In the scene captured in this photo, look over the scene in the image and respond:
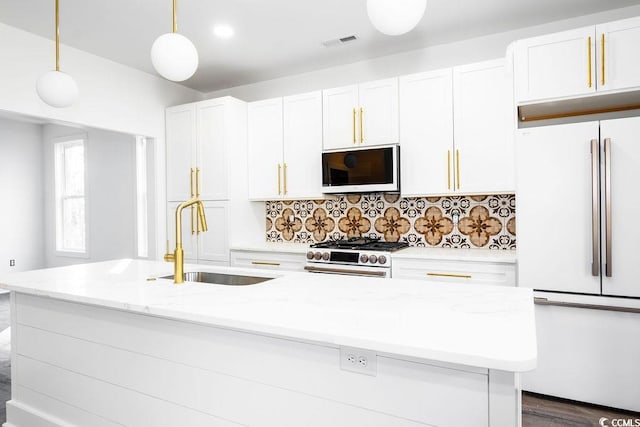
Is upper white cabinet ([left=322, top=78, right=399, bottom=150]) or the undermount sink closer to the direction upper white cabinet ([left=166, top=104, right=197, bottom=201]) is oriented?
the undermount sink

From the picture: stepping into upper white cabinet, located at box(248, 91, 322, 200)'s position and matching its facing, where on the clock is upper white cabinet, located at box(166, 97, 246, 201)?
upper white cabinet, located at box(166, 97, 246, 201) is roughly at 2 o'clock from upper white cabinet, located at box(248, 91, 322, 200).

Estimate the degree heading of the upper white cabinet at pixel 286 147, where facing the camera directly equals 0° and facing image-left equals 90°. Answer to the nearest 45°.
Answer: approximately 45°

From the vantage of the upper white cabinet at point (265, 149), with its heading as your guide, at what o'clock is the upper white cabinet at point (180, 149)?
the upper white cabinet at point (180, 149) is roughly at 2 o'clock from the upper white cabinet at point (265, 149).

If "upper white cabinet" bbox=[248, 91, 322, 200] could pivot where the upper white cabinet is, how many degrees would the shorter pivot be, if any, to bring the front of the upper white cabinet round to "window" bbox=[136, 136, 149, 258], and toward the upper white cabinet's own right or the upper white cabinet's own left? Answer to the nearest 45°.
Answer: approximately 90° to the upper white cabinet's own right

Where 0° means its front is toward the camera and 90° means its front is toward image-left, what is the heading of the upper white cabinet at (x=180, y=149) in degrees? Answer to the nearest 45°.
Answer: approximately 45°

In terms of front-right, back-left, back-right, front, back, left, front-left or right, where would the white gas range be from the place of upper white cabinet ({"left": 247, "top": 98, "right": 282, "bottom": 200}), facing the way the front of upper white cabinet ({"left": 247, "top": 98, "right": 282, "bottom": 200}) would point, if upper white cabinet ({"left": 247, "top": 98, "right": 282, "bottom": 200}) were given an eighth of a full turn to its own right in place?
back-left

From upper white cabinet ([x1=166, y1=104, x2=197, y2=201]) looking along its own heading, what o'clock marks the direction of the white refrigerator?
The white refrigerator is roughly at 9 o'clock from the upper white cabinet.
